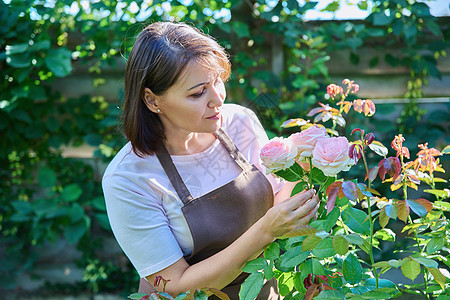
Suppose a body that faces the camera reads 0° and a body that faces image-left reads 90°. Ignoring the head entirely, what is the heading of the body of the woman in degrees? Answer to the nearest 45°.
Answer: approximately 315°
